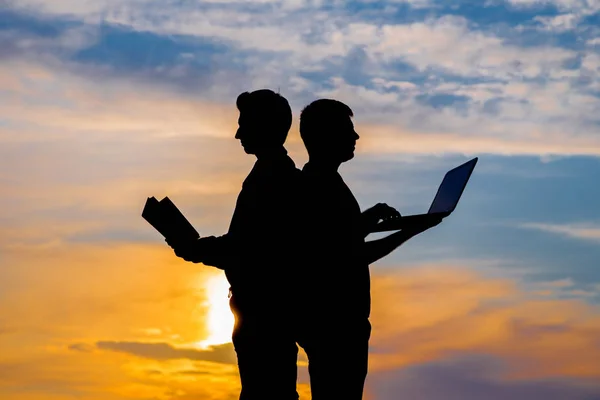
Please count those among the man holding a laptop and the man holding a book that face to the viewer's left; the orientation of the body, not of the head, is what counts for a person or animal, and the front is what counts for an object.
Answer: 1

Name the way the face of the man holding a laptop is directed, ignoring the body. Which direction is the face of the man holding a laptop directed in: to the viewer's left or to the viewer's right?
to the viewer's right

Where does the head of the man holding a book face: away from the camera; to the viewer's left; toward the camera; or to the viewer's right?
to the viewer's left

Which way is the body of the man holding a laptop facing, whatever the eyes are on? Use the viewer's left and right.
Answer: facing to the right of the viewer

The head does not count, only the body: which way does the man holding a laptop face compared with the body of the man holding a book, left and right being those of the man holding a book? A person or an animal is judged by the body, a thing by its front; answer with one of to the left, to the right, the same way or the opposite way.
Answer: the opposite way

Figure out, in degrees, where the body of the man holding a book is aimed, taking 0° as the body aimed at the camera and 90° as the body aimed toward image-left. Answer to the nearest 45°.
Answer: approximately 90°

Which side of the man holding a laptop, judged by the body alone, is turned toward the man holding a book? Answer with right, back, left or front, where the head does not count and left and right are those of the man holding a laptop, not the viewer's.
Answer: back

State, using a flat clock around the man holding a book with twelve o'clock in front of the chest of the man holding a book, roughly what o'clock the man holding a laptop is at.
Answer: The man holding a laptop is roughly at 6 o'clock from the man holding a book.

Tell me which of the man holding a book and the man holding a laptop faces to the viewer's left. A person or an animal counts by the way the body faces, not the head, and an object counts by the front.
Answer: the man holding a book
